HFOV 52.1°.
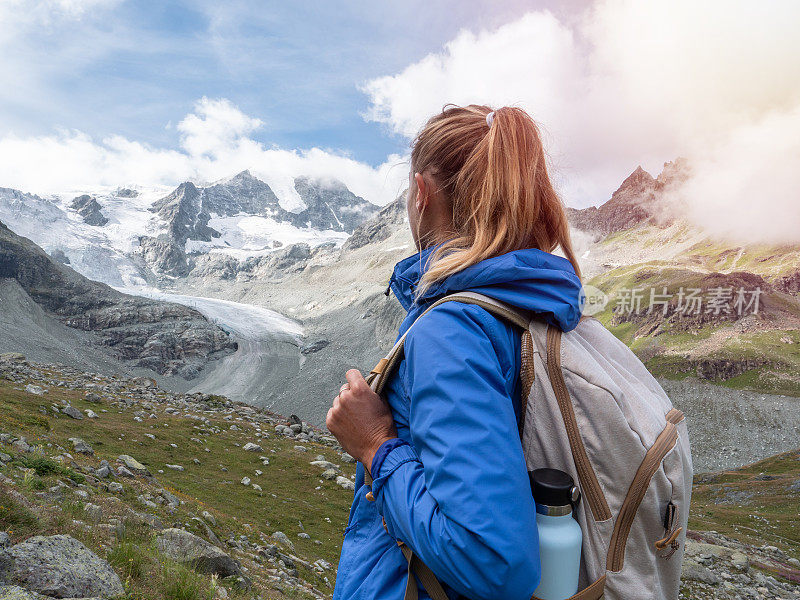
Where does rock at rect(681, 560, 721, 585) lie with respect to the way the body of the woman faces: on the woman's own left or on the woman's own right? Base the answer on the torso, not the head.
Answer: on the woman's own right

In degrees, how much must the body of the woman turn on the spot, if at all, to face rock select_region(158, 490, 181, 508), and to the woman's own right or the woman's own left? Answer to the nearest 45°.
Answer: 0° — they already face it

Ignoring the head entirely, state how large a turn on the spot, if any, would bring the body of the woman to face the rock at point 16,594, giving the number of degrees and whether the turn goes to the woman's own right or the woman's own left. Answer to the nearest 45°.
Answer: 0° — they already face it

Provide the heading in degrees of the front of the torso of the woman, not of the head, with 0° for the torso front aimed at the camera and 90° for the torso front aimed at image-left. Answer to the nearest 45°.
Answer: approximately 135°

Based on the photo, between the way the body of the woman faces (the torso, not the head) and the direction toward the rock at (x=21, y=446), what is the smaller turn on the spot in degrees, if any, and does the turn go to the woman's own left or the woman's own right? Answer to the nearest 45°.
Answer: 0° — they already face it

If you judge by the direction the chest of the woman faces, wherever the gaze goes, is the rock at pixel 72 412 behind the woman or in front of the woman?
in front

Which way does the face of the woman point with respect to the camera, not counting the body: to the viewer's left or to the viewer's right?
to the viewer's left

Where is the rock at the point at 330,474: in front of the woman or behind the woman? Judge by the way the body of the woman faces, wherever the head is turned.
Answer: in front
